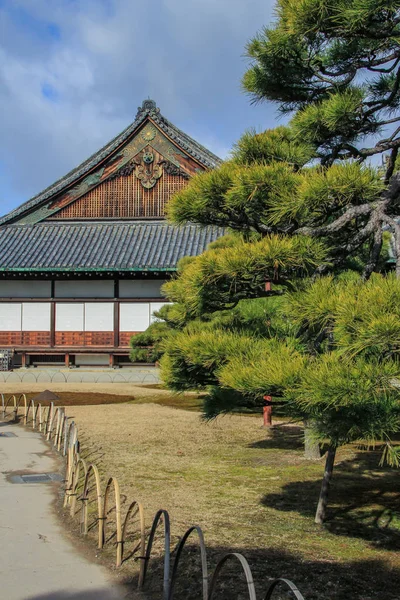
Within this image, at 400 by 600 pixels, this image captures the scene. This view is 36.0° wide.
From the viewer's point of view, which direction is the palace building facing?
toward the camera

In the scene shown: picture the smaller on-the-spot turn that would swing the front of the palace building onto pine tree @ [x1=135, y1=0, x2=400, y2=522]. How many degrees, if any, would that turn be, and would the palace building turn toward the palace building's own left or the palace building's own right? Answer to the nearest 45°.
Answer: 0° — it already faces it
